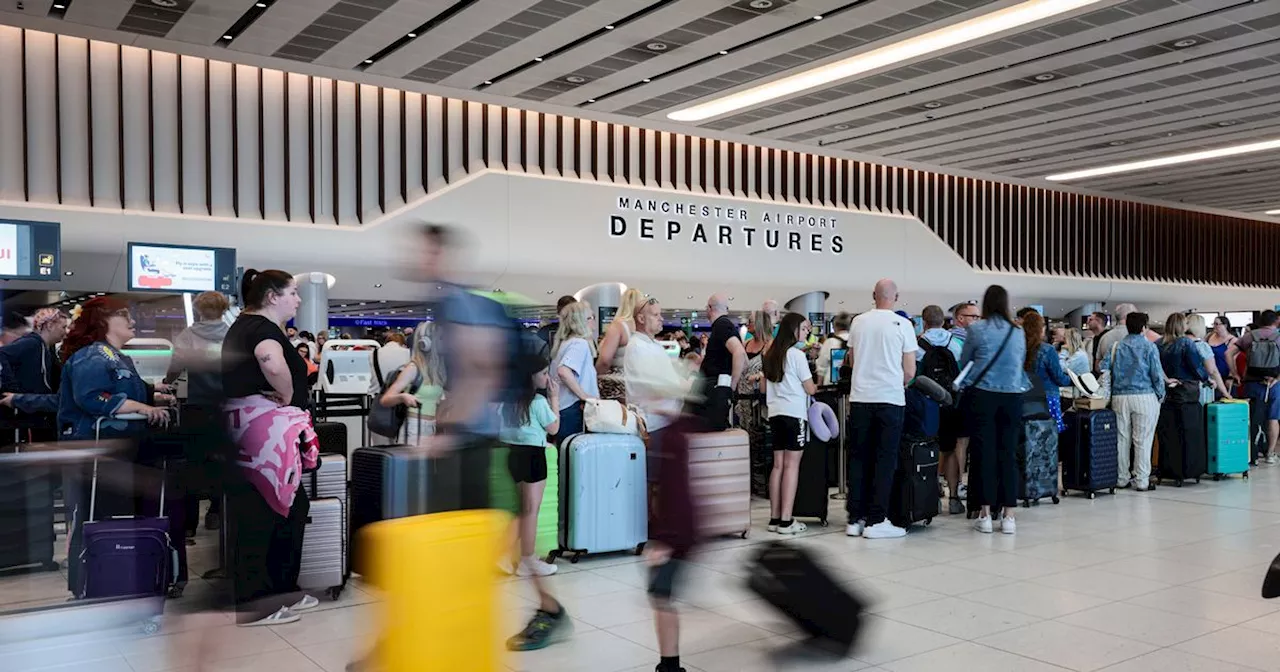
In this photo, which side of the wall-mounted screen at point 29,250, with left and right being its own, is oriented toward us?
front

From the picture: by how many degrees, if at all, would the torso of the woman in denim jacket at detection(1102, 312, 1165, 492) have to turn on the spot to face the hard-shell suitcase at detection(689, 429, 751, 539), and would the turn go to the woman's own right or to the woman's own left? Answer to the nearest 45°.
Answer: approximately 135° to the woman's own left

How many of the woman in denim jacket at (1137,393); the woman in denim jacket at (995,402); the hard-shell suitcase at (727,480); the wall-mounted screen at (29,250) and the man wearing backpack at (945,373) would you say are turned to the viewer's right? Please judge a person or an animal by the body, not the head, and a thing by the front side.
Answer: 0

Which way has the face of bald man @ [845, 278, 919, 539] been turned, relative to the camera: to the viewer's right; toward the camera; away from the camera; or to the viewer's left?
away from the camera

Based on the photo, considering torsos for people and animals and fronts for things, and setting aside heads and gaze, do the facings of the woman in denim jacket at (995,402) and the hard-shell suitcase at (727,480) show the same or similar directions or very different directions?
very different directions

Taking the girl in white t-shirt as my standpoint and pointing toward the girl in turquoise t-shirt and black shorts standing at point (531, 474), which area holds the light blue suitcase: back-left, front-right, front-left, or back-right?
front-right

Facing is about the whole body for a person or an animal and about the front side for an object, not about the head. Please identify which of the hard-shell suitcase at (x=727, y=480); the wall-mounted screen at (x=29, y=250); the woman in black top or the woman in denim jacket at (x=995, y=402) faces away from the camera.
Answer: the woman in denim jacket

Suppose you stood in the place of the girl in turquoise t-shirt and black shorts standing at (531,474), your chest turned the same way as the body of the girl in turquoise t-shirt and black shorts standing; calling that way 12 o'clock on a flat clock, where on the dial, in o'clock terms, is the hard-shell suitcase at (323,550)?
The hard-shell suitcase is roughly at 7 o'clock from the girl in turquoise t-shirt and black shorts standing.

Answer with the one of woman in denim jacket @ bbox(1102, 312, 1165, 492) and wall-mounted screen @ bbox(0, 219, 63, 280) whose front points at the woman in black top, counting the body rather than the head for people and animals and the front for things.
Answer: the wall-mounted screen

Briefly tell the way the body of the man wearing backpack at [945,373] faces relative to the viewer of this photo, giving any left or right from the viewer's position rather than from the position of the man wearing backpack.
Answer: facing away from the viewer

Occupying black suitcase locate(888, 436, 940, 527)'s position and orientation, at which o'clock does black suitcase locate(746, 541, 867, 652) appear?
black suitcase locate(746, 541, 867, 652) is roughly at 2 o'clock from black suitcase locate(888, 436, 940, 527).
